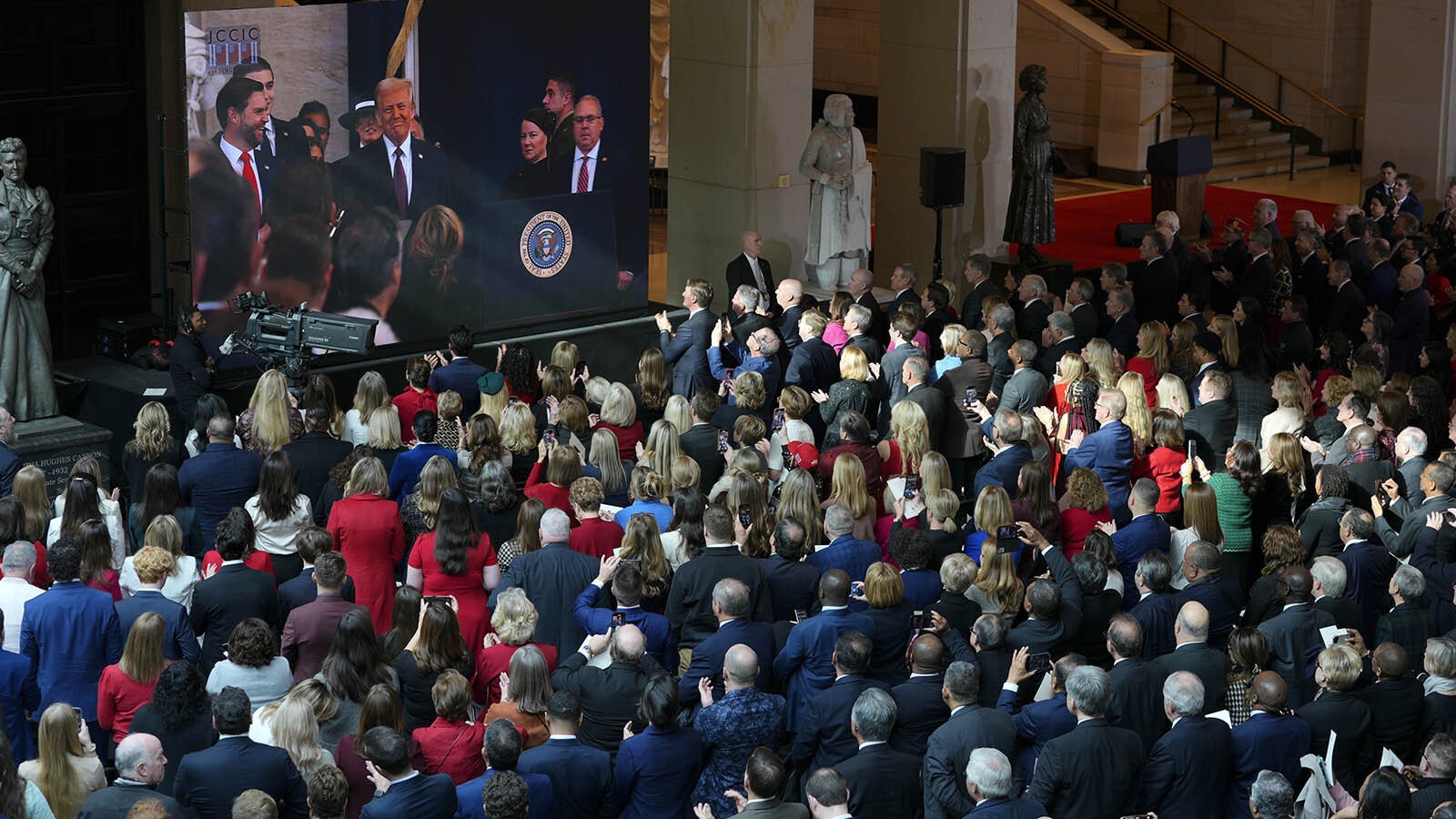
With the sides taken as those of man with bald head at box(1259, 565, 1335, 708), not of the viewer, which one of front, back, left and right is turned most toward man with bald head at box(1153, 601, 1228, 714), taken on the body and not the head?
left

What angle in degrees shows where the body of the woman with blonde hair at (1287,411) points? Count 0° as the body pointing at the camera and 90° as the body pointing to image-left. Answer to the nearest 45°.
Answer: approximately 135°

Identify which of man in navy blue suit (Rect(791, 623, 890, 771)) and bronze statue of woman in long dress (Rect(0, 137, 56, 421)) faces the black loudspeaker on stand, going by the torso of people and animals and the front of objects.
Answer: the man in navy blue suit

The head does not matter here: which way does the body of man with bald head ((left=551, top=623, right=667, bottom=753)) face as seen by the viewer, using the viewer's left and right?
facing away from the viewer and to the left of the viewer

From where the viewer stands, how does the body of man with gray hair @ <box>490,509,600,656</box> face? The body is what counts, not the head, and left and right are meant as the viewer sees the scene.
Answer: facing away from the viewer

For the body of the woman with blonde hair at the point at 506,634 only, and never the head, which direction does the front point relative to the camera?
away from the camera

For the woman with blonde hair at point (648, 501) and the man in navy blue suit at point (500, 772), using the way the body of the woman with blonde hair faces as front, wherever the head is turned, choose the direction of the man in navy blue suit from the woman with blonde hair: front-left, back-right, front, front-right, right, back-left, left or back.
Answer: back

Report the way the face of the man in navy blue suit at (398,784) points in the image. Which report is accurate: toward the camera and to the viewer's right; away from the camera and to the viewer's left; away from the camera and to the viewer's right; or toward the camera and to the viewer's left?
away from the camera and to the viewer's left

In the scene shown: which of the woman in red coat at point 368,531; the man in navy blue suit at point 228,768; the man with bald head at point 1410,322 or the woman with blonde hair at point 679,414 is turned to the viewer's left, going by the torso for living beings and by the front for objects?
the man with bald head

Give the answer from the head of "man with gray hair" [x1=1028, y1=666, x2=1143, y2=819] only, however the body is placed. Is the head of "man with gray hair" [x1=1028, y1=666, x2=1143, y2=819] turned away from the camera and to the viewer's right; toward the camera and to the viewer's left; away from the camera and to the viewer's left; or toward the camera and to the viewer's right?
away from the camera and to the viewer's left

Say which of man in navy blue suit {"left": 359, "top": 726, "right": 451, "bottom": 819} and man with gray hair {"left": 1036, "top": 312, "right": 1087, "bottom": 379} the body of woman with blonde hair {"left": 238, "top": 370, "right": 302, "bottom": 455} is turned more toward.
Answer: the man with gray hair

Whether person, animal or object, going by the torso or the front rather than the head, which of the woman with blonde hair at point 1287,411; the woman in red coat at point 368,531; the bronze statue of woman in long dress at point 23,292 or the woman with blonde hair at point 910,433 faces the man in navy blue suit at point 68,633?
the bronze statue of woman in long dress
